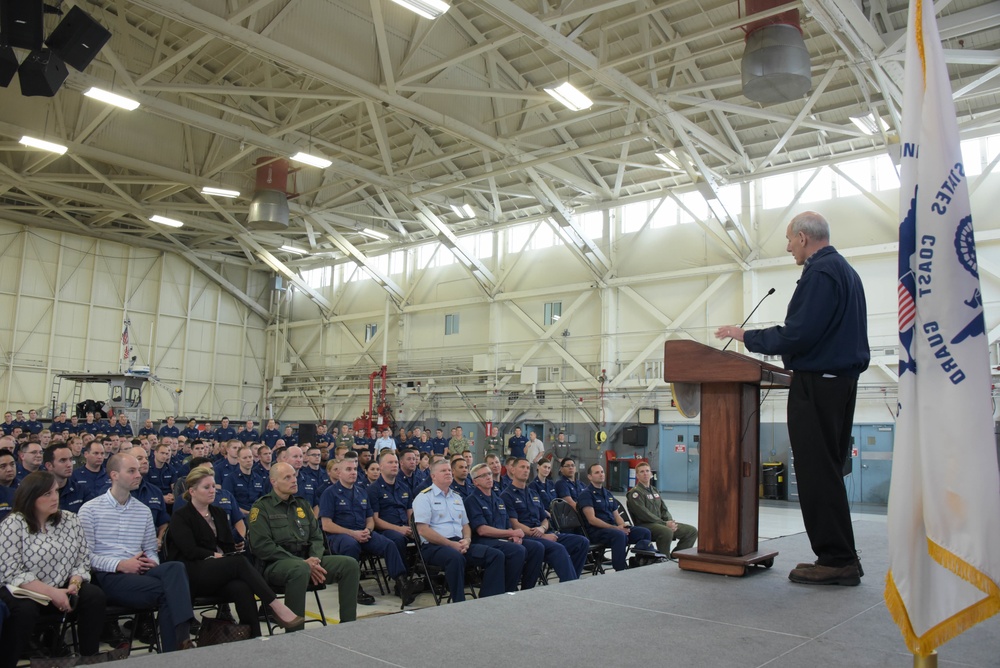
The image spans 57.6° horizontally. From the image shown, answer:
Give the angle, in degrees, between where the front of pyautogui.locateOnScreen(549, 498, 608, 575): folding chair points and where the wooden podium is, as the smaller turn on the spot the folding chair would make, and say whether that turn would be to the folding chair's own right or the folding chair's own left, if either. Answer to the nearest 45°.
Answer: approximately 45° to the folding chair's own right

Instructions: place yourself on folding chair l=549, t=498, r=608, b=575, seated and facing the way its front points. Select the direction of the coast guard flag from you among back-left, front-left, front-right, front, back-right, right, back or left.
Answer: front-right

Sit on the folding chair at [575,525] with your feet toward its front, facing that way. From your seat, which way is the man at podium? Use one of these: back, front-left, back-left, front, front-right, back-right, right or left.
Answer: front-right

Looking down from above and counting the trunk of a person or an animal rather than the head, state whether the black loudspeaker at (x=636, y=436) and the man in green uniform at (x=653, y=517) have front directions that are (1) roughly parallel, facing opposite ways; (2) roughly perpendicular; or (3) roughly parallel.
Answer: roughly perpendicular

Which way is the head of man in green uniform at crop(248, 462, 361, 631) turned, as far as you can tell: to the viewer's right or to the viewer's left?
to the viewer's right

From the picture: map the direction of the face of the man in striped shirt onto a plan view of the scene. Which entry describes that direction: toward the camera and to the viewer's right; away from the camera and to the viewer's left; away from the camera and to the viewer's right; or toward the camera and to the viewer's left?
toward the camera and to the viewer's right

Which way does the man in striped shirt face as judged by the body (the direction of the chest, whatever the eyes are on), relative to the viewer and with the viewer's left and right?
facing the viewer and to the right of the viewer

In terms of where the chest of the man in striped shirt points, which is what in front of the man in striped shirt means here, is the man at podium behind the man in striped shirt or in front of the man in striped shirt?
in front

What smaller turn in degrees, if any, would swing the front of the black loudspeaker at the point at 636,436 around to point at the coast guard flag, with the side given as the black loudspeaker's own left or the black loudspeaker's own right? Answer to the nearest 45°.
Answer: approximately 45° to the black loudspeaker's own left

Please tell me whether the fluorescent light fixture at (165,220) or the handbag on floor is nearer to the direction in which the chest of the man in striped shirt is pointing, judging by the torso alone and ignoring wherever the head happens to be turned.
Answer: the handbag on floor

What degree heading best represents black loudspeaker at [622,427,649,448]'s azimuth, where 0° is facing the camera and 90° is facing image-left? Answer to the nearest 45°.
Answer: approximately 45°

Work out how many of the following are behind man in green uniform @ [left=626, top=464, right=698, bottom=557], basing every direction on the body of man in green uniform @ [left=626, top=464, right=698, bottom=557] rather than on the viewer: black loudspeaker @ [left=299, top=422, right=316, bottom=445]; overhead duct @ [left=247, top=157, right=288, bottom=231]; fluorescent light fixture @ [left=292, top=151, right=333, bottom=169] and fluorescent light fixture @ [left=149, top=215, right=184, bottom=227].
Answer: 4

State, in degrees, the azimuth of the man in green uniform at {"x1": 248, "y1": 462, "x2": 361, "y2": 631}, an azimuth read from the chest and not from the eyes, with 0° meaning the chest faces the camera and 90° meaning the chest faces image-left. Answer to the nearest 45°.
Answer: approximately 315°

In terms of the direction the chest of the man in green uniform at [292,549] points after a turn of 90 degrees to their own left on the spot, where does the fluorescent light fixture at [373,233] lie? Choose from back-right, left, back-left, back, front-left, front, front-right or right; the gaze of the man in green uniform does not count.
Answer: front-left
